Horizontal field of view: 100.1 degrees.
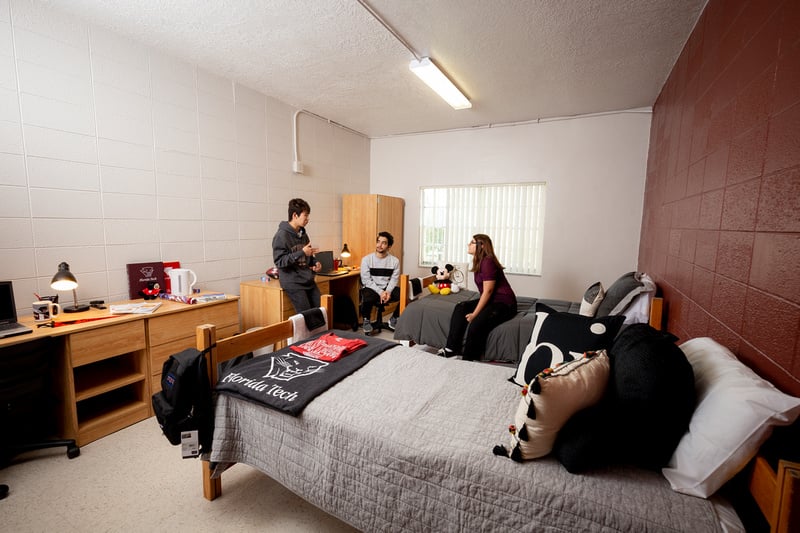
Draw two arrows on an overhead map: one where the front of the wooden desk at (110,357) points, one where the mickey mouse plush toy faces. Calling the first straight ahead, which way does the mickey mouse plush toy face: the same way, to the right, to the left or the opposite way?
to the right

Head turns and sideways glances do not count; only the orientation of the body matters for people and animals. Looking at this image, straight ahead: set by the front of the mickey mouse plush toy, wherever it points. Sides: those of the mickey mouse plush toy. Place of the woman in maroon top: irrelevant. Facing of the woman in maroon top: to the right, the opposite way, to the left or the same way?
to the right

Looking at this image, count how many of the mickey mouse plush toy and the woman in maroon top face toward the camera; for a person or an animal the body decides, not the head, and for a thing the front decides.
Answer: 1

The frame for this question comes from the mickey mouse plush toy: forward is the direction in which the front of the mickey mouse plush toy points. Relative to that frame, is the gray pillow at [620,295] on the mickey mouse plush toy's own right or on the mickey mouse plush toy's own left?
on the mickey mouse plush toy's own left

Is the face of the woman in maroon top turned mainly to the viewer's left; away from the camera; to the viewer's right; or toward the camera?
to the viewer's left

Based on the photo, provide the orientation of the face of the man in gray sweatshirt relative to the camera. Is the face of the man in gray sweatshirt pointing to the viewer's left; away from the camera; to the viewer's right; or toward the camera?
to the viewer's right

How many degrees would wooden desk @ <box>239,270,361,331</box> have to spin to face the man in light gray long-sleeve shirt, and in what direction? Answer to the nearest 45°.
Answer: approximately 45° to its left

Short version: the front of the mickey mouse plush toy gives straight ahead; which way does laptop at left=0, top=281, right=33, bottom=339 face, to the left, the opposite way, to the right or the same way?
to the left

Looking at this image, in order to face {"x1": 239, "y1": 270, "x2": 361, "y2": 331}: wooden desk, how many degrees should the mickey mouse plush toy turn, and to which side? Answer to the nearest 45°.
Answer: approximately 90° to its right

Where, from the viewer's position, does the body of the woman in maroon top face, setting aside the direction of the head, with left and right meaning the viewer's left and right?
facing to the left of the viewer
